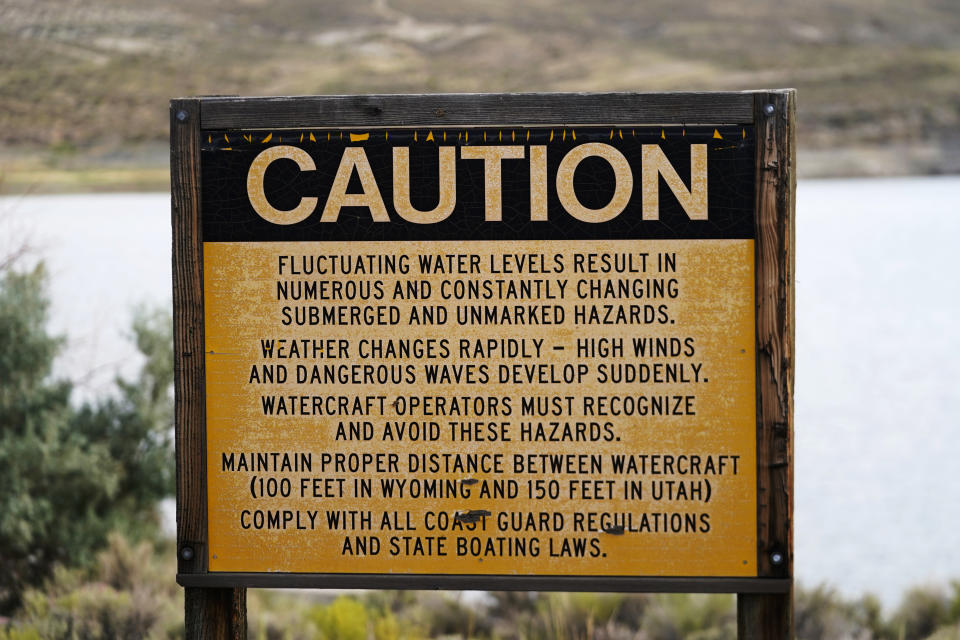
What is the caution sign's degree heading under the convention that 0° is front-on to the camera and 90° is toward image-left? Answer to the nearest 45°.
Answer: approximately 0°
